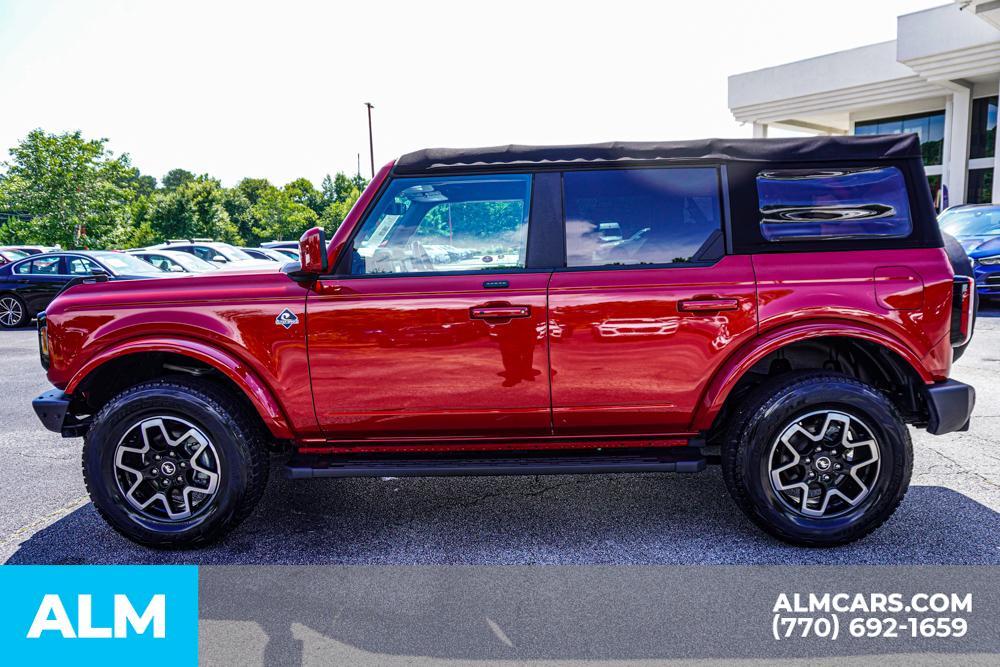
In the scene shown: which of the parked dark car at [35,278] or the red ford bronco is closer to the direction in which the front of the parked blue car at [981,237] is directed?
the red ford bronco

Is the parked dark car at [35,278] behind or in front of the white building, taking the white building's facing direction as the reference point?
in front

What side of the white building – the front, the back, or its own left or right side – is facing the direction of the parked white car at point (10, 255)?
front

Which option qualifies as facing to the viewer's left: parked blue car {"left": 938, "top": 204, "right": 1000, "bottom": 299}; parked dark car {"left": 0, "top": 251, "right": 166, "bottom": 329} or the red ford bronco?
the red ford bronco

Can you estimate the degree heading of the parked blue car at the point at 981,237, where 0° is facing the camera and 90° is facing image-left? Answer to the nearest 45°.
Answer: approximately 315°

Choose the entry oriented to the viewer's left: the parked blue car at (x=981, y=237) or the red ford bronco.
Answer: the red ford bronco

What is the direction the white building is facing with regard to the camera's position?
facing the viewer and to the left of the viewer

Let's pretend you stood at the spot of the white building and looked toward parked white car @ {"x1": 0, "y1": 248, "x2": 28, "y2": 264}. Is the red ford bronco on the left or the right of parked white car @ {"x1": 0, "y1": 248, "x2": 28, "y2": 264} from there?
left

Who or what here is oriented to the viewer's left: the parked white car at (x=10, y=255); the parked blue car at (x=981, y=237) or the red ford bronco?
the red ford bronco

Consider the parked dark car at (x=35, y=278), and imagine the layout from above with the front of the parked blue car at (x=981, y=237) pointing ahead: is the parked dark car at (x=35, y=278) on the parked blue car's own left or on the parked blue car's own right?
on the parked blue car's own right

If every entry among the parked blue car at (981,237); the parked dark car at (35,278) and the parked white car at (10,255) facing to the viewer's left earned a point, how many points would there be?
0

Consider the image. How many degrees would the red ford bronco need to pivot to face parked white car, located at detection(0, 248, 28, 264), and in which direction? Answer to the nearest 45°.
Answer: approximately 45° to its right

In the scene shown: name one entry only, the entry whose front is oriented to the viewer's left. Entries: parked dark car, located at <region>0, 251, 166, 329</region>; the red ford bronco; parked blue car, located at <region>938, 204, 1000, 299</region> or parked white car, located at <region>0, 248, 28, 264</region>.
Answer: the red ford bronco

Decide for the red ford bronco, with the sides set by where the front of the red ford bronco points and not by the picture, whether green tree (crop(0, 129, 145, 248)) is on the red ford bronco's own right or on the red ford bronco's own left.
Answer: on the red ford bronco's own right

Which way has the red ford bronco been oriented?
to the viewer's left

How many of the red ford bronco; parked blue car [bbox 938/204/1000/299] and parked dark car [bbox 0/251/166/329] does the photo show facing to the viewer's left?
1

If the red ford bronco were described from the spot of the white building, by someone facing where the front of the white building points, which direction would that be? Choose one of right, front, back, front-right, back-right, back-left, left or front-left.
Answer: front-left
